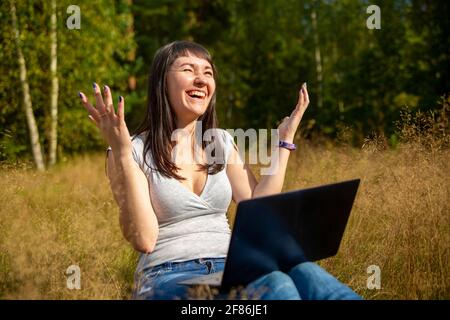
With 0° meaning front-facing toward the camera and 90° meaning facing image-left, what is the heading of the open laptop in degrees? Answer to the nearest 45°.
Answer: approximately 135°

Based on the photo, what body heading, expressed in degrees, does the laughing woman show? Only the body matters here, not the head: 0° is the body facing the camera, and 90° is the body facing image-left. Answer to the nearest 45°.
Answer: approximately 315°
